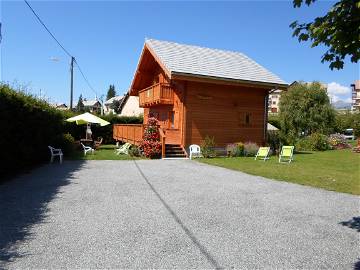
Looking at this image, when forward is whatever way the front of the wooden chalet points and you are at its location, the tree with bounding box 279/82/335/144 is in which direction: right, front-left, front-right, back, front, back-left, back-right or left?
back

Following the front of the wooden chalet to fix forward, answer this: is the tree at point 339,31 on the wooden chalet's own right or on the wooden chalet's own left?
on the wooden chalet's own left

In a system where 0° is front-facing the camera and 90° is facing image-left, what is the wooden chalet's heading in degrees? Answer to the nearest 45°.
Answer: approximately 45°
